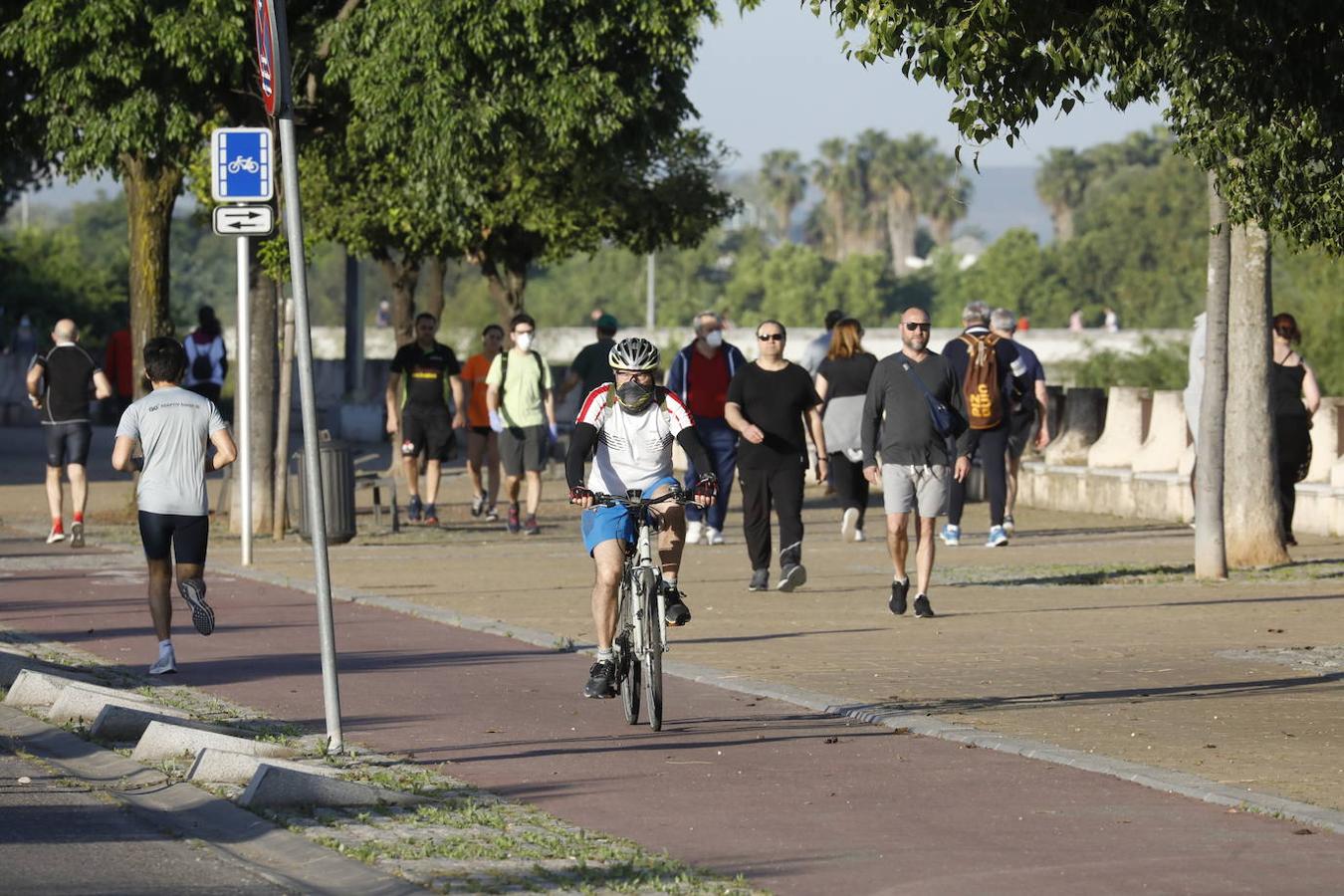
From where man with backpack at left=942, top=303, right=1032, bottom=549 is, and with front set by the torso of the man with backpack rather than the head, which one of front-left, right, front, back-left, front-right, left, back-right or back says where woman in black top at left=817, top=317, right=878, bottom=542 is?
left

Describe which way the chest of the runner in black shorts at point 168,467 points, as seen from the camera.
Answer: away from the camera

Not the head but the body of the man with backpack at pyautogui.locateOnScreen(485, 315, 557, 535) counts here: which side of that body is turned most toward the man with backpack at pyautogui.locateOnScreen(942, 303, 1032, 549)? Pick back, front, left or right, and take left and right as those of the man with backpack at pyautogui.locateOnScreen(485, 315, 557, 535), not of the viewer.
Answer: left

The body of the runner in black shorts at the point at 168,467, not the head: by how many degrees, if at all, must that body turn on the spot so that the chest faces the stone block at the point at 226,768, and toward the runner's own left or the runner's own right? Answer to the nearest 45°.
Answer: approximately 180°

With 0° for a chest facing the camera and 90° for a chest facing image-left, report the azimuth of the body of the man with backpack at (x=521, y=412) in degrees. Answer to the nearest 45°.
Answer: approximately 0°

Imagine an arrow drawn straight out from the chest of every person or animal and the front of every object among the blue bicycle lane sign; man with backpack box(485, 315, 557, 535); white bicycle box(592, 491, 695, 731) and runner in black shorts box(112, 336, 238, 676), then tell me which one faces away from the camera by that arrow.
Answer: the runner in black shorts

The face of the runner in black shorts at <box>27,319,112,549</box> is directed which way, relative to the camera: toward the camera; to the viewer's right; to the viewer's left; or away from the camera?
away from the camera

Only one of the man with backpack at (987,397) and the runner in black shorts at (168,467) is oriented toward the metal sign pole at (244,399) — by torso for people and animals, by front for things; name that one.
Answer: the runner in black shorts

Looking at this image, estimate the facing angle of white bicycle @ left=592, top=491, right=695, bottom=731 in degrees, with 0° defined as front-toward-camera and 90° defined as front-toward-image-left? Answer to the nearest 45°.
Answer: approximately 0°

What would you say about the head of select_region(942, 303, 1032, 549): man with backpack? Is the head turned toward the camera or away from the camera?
away from the camera
